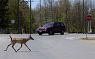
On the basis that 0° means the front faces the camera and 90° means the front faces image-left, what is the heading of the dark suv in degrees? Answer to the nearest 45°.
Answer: approximately 45°
